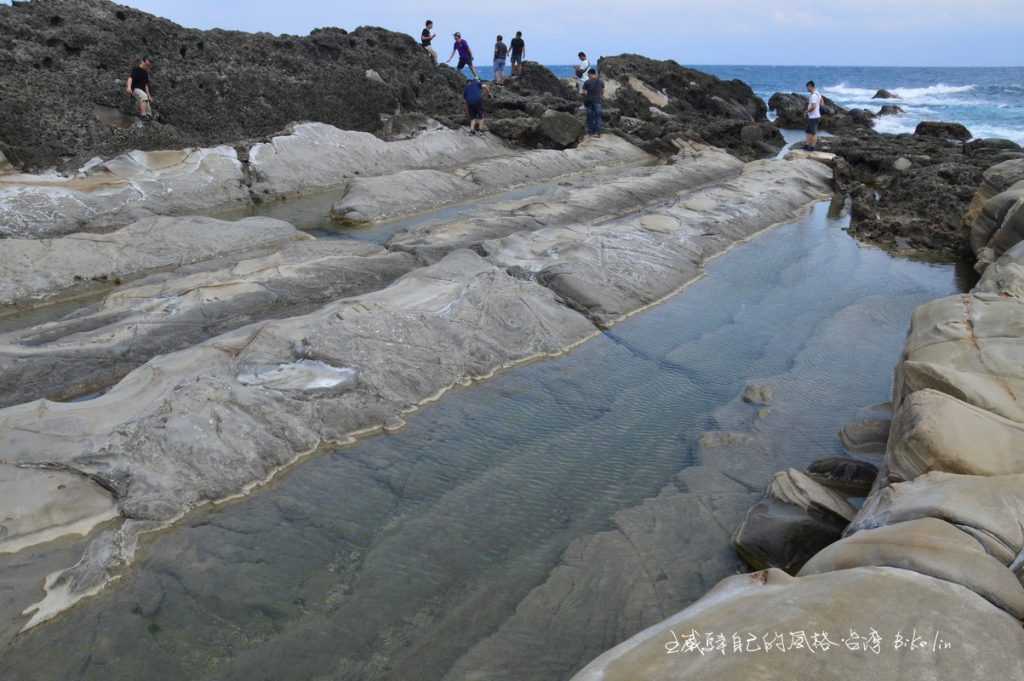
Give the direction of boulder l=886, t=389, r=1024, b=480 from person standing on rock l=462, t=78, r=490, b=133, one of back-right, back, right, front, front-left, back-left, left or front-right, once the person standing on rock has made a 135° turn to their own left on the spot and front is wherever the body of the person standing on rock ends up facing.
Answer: front-left

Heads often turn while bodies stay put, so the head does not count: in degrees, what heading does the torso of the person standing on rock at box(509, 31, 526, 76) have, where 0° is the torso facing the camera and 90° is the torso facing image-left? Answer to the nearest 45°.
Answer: approximately 180°

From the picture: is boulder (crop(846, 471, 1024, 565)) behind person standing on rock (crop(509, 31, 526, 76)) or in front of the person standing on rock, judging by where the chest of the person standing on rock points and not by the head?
behind

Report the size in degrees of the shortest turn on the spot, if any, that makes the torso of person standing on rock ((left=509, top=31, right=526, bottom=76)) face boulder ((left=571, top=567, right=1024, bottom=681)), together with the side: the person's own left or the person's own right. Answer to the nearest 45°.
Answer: approximately 180°

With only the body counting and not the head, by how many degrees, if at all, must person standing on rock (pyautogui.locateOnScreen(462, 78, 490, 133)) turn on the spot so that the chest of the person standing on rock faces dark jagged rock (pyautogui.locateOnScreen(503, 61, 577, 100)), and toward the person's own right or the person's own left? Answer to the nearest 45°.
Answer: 0° — they already face it

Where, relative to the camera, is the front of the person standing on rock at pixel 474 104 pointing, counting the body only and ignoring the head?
away from the camera

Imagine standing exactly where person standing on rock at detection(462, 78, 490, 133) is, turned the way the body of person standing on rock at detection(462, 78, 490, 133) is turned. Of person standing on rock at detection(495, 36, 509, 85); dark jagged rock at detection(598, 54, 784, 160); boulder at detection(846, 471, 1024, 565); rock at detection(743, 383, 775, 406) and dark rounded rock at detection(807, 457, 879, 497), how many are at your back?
3

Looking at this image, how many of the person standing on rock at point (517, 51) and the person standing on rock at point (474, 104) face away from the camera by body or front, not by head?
2

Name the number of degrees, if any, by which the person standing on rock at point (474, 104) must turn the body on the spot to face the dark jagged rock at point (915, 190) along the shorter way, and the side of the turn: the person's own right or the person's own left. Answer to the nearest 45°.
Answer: approximately 135° to the person's own right

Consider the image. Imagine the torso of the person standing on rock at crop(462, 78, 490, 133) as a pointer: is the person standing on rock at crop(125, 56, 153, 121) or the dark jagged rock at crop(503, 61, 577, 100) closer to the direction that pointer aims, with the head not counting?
the dark jagged rock

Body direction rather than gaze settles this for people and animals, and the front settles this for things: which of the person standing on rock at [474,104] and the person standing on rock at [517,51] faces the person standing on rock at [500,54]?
the person standing on rock at [474,104]
